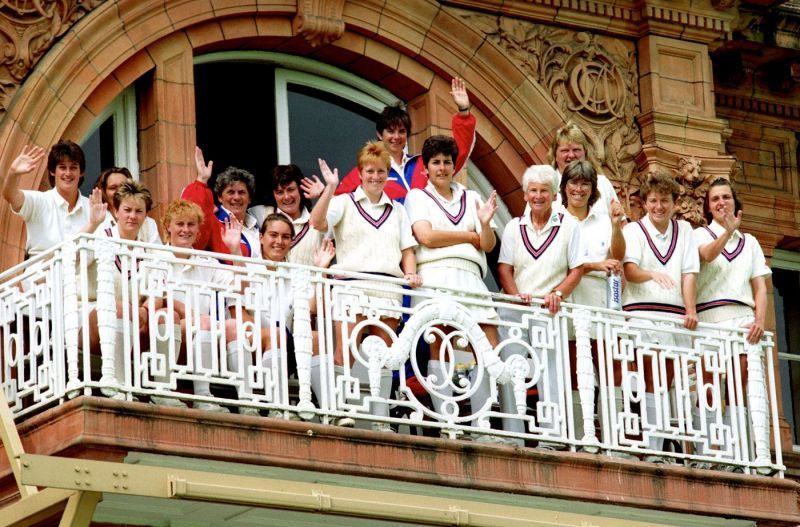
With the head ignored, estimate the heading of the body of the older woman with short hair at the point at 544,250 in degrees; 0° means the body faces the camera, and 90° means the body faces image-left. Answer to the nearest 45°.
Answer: approximately 0°
